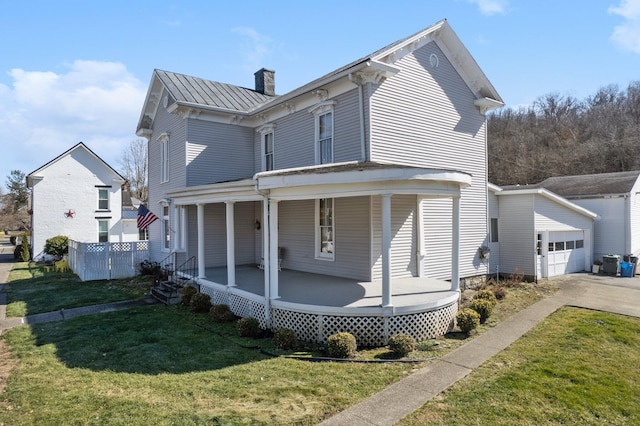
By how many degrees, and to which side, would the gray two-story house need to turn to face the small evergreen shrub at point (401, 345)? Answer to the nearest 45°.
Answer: approximately 45° to its left

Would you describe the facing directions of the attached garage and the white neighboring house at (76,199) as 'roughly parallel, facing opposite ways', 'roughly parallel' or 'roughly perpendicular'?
roughly perpendicular

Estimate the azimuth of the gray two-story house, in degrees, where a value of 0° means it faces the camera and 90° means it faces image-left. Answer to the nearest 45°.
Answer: approximately 45°

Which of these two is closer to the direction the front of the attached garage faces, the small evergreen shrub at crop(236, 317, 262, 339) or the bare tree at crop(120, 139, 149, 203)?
the small evergreen shrub

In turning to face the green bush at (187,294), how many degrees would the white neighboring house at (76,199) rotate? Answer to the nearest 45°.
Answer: approximately 90° to its left

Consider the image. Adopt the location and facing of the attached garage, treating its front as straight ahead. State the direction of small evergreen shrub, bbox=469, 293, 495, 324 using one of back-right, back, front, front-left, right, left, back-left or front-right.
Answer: front-right

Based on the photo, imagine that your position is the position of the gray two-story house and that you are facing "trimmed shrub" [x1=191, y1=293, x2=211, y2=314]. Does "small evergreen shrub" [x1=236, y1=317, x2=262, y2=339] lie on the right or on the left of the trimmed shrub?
left

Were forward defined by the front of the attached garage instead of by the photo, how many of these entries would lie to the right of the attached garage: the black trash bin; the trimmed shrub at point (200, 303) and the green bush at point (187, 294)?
2

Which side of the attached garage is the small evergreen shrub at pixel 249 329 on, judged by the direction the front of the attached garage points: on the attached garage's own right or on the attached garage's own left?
on the attached garage's own right

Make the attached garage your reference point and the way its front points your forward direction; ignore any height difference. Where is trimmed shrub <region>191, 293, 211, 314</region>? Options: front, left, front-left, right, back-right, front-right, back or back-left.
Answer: right
